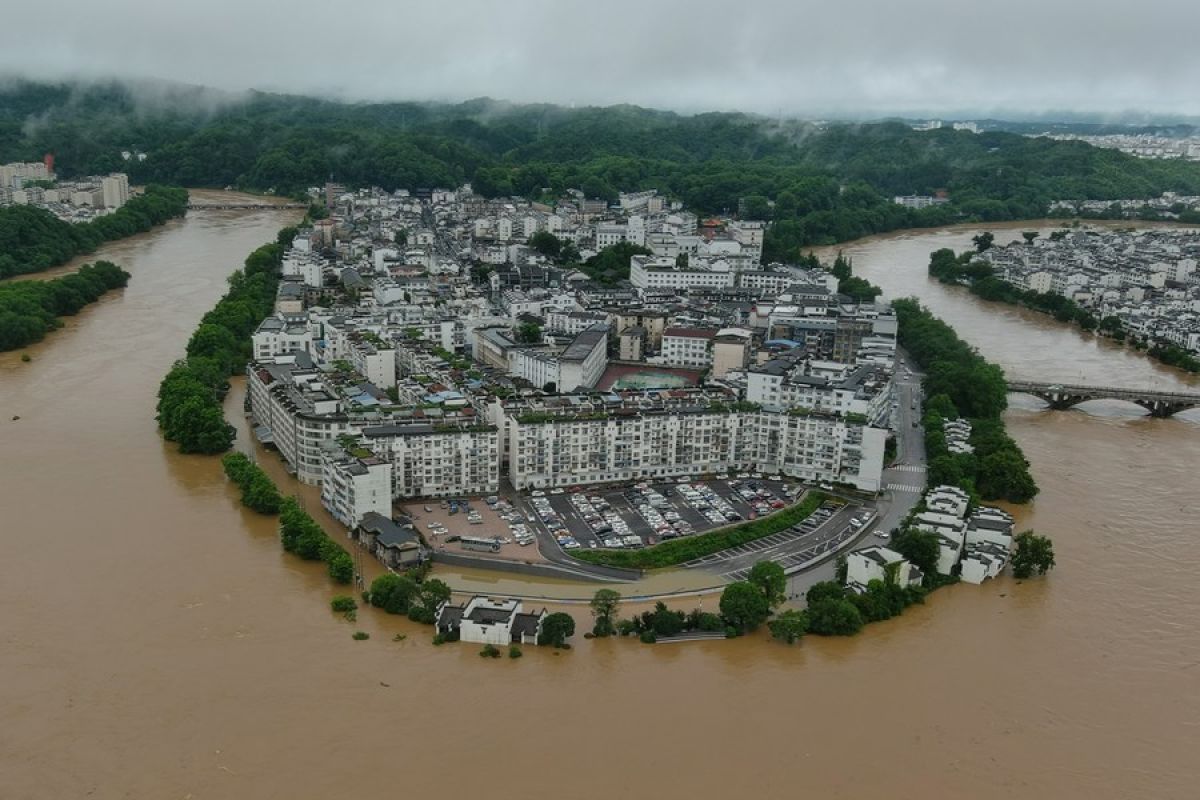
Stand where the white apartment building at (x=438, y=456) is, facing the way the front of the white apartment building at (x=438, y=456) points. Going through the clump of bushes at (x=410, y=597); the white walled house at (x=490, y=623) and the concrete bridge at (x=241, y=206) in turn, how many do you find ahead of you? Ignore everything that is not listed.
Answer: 2

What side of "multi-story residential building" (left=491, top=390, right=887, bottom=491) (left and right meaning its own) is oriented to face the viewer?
front

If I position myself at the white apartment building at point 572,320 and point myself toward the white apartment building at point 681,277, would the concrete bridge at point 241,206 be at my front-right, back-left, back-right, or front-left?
front-left

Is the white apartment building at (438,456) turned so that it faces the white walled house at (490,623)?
yes

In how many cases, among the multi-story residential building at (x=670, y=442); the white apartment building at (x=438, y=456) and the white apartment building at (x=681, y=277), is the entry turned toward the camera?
3

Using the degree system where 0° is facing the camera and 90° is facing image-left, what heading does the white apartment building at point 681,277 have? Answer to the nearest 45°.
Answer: approximately 0°

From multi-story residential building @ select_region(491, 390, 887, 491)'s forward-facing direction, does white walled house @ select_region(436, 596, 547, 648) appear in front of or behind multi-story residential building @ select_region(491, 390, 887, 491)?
in front

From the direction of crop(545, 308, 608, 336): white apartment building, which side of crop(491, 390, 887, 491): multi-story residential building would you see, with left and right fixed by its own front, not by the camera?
back

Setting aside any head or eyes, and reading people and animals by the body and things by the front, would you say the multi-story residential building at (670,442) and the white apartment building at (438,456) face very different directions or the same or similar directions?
same or similar directions

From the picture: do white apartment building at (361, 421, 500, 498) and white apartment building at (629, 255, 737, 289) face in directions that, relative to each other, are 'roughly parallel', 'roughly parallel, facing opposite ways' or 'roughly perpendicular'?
roughly parallel

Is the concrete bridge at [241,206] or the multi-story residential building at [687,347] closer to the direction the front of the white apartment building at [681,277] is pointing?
the multi-story residential building

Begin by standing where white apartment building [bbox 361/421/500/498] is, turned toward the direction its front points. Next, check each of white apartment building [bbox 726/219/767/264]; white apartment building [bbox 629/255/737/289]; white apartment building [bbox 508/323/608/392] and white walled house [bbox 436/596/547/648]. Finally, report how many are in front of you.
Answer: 1

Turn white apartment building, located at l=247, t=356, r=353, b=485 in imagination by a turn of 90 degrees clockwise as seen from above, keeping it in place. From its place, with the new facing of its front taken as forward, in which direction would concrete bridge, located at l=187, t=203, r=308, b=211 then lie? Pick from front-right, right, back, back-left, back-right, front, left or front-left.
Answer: front-right

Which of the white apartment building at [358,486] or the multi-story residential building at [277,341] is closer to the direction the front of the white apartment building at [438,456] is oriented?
the white apartment building

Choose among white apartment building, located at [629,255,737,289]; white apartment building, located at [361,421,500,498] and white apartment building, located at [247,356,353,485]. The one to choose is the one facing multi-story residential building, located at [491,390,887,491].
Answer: white apartment building, located at [629,255,737,289]

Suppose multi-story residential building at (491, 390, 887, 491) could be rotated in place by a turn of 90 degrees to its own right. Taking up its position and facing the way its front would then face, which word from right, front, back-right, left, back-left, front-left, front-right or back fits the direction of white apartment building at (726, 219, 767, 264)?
right

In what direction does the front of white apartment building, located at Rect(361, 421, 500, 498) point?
toward the camera

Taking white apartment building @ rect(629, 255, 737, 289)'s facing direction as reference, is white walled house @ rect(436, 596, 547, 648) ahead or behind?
ahead

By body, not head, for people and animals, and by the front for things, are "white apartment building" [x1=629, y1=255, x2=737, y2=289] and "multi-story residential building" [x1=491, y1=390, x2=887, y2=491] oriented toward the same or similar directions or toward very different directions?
same or similar directions

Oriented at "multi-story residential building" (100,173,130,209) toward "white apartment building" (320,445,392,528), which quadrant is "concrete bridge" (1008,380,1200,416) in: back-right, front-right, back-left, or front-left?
front-left

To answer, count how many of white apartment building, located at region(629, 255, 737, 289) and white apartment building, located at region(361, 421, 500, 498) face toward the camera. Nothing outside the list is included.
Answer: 2
